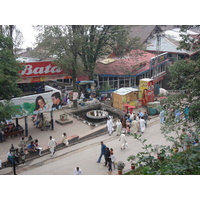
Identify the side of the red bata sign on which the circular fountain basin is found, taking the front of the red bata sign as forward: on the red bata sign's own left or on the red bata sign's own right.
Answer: on the red bata sign's own left

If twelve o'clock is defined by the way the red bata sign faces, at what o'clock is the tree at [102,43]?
The tree is roughly at 10 o'clock from the red bata sign.

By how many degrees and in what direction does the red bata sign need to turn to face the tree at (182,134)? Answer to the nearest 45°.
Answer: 0° — it already faces it

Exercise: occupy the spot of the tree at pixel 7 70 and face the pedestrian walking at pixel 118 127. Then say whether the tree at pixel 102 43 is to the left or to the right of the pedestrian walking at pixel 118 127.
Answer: left

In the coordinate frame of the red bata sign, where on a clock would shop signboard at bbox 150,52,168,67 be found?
The shop signboard is roughly at 8 o'clock from the red bata sign.

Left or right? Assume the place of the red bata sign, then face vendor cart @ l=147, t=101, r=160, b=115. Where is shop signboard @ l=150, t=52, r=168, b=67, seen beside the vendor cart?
left

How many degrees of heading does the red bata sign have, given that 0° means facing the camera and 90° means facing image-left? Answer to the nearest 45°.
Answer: approximately 0°
